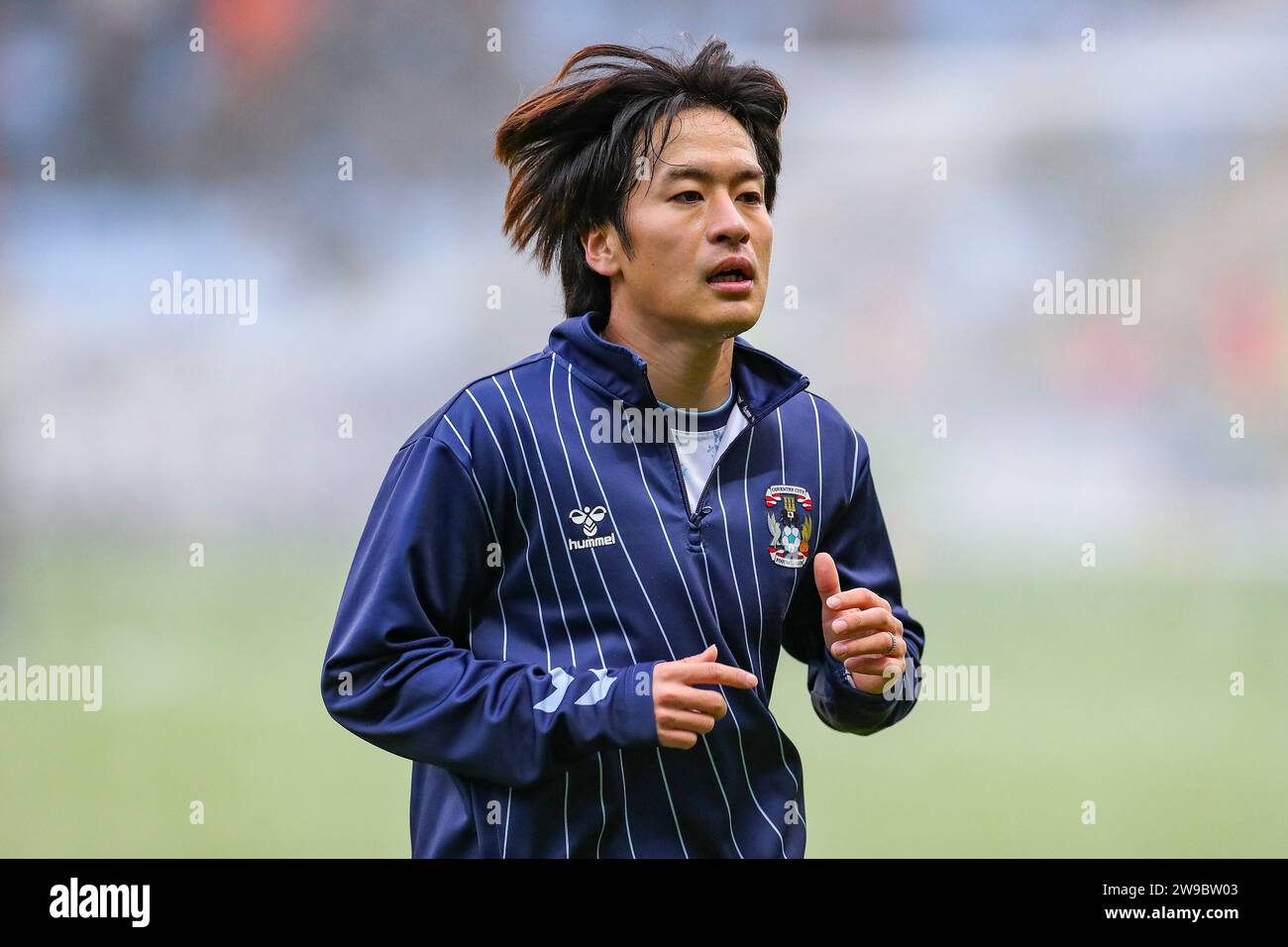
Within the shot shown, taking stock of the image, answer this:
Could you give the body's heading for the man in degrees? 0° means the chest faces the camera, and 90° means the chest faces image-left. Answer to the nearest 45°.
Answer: approximately 315°
